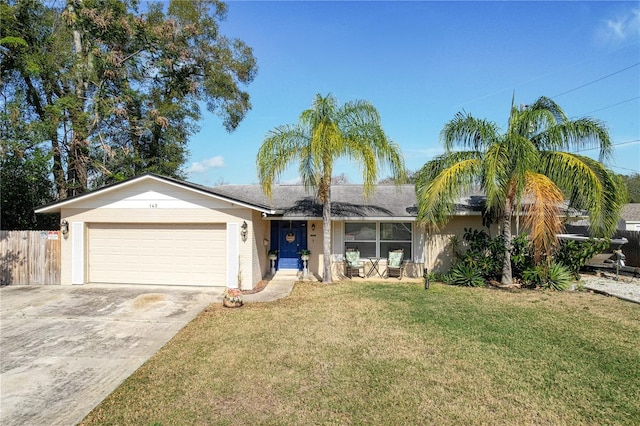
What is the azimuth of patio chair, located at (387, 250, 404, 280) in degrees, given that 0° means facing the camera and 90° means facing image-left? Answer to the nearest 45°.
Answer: approximately 45°

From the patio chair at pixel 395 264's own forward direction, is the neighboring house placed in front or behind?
behind

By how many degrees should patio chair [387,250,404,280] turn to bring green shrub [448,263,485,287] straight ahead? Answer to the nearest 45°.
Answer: approximately 135° to its left

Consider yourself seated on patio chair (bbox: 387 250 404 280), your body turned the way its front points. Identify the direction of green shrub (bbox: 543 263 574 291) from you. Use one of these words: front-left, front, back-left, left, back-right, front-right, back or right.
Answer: back-left

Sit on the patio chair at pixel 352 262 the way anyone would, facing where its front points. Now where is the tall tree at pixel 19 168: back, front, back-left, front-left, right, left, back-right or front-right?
back-right

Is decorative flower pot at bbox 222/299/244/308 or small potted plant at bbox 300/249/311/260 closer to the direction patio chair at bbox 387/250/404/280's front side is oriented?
the decorative flower pot

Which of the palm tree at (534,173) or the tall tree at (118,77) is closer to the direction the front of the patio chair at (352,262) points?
the palm tree

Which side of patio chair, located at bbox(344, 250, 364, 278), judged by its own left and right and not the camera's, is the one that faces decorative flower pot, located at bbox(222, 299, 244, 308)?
right

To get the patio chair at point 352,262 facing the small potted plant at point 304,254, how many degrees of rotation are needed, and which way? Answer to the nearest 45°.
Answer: approximately 135° to its right

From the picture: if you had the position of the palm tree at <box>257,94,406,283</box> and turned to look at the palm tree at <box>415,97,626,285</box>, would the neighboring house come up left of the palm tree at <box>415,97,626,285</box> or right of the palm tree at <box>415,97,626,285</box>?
left
